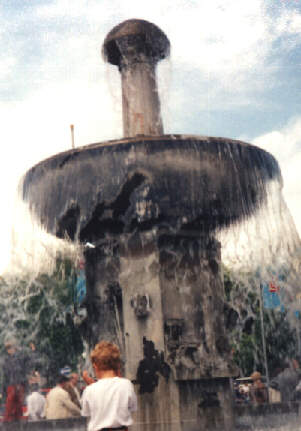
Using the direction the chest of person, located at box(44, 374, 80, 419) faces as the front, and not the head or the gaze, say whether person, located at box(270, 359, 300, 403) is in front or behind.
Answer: in front

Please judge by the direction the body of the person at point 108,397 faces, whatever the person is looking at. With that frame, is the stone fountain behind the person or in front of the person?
in front

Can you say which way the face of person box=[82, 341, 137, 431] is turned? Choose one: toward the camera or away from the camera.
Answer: away from the camera

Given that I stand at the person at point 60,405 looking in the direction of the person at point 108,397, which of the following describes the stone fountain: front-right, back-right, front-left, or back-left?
front-left

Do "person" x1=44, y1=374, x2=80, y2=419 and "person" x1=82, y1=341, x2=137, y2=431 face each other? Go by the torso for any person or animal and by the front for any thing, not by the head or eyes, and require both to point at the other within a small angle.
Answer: no

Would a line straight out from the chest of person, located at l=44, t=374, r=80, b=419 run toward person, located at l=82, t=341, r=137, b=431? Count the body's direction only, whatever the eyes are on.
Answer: no

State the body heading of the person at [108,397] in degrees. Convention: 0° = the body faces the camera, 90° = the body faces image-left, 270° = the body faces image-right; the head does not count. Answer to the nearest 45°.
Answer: approximately 180°

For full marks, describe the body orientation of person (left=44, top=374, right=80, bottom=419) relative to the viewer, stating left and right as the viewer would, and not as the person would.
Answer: facing away from the viewer and to the right of the viewer

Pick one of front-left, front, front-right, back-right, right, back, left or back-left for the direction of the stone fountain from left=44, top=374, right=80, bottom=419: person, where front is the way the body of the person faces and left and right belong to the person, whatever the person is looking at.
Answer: right
